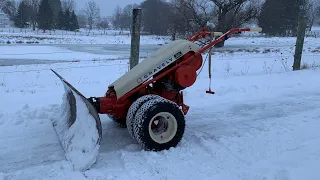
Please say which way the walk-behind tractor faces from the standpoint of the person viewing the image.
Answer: facing the viewer and to the left of the viewer

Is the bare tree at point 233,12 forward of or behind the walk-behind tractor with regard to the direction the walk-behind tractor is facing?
behind

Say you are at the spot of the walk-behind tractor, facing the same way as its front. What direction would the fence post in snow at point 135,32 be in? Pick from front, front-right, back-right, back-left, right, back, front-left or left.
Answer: back-right

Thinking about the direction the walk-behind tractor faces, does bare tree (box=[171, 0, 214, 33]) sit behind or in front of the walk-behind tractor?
behind

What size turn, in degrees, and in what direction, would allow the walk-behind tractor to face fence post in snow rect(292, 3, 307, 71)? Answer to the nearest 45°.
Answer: approximately 180°
